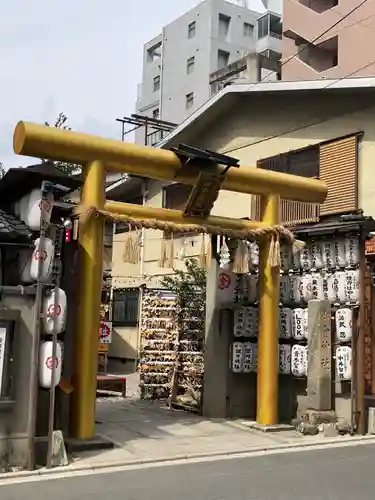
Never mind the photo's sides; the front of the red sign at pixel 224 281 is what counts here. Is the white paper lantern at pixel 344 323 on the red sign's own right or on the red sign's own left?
on the red sign's own left

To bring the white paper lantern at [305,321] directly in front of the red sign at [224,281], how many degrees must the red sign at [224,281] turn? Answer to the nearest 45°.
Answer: approximately 45° to its left

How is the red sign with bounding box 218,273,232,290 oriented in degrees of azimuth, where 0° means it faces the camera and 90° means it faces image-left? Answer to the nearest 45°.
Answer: approximately 0°

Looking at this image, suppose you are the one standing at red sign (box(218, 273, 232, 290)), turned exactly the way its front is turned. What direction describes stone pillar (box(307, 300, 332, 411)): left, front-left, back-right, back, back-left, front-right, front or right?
front-left

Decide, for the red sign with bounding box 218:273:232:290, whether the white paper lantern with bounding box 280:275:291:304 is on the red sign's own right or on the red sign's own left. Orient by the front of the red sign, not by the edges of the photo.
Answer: on the red sign's own left

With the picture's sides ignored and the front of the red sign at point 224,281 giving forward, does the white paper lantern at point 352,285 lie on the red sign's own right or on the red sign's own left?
on the red sign's own left

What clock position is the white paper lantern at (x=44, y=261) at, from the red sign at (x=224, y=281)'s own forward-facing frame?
The white paper lantern is roughly at 1 o'clock from the red sign.

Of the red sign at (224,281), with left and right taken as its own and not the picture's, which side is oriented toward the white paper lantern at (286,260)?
left

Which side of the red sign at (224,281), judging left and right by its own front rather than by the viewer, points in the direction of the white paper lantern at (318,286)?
left

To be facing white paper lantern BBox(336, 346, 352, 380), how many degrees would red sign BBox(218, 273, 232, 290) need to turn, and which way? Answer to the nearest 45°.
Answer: approximately 45° to its left
